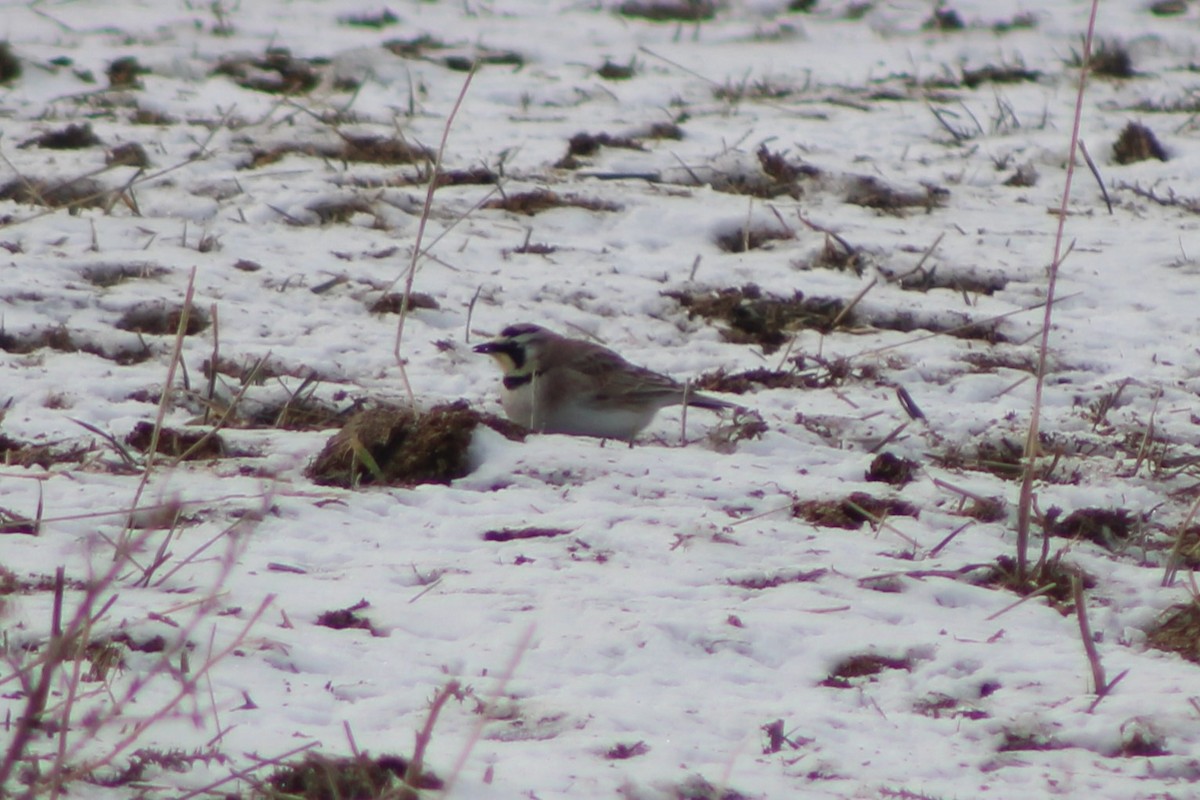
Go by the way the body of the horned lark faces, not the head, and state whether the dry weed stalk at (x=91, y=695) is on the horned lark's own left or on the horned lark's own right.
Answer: on the horned lark's own left

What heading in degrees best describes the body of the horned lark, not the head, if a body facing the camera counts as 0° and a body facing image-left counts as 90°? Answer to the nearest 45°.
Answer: approximately 90°
